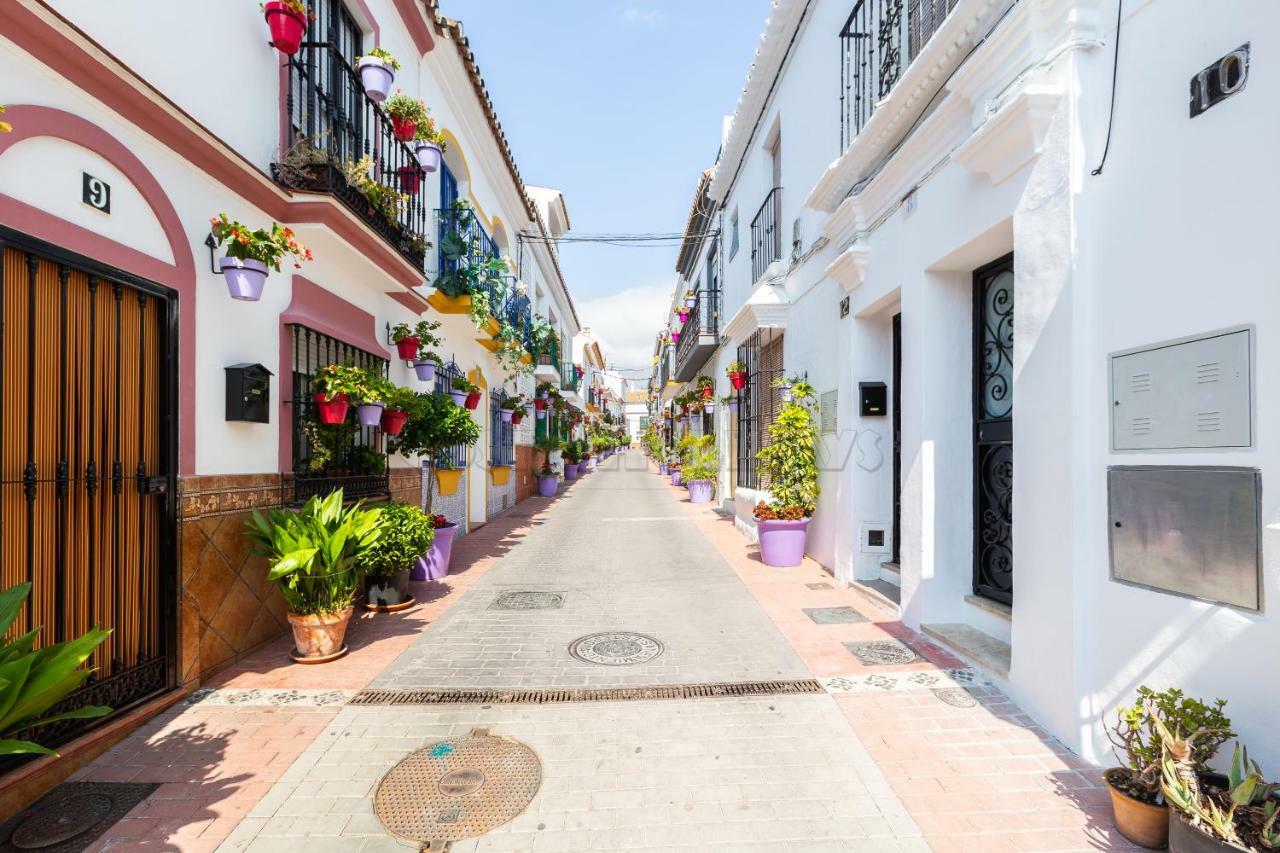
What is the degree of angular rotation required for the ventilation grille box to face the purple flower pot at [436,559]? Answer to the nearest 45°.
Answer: approximately 45° to its right

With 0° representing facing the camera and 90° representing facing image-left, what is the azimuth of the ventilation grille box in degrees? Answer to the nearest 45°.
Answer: approximately 45°

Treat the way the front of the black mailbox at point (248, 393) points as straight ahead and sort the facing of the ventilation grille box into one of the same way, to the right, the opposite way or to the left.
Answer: the opposite way

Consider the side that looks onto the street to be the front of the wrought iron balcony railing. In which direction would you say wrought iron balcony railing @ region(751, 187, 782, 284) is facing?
to the viewer's left

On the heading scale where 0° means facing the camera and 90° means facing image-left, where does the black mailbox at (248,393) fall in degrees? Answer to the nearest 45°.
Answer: approximately 315°
